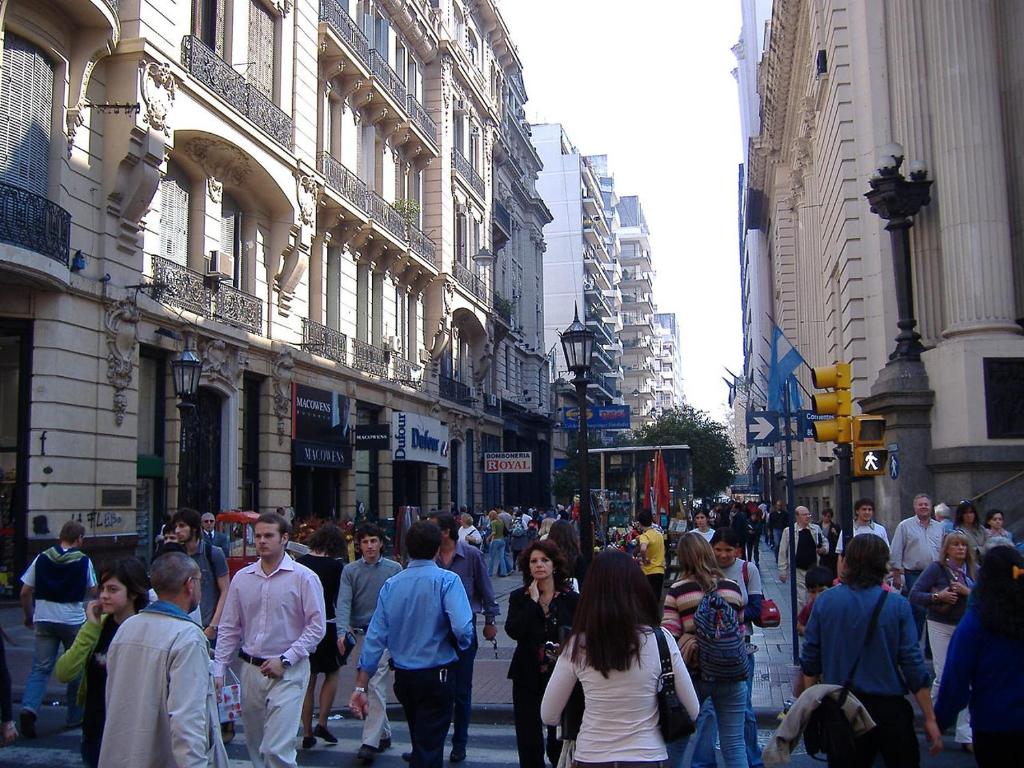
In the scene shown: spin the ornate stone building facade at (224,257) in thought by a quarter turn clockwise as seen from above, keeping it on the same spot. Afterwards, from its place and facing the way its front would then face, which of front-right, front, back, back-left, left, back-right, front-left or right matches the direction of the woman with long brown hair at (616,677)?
front-left

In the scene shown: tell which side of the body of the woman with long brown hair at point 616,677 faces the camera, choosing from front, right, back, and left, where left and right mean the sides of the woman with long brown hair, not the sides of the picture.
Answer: back

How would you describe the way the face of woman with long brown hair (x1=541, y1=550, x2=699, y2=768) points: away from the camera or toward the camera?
away from the camera

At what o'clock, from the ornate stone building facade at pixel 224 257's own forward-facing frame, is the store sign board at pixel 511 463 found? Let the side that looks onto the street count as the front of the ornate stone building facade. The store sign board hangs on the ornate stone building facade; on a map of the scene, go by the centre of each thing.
The store sign board is roughly at 9 o'clock from the ornate stone building facade.

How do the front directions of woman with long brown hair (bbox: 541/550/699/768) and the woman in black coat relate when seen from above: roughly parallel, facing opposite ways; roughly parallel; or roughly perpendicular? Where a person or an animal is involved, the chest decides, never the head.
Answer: roughly parallel, facing opposite ways

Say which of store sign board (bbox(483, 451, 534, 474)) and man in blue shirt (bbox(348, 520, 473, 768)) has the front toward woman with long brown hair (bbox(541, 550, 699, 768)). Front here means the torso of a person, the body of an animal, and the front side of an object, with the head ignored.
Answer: the store sign board

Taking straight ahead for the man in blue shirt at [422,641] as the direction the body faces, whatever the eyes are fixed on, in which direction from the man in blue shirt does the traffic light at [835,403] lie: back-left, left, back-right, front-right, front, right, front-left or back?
front-right

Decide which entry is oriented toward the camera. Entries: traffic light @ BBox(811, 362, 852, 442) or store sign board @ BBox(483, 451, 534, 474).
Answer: the store sign board

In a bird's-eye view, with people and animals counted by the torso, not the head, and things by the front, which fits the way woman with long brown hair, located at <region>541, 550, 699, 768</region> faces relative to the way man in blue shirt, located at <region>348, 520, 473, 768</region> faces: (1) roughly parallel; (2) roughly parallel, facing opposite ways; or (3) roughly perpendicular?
roughly parallel

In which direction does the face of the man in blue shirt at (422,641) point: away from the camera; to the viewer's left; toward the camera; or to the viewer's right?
away from the camera

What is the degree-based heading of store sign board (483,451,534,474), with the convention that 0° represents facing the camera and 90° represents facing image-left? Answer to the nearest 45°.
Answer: approximately 0°

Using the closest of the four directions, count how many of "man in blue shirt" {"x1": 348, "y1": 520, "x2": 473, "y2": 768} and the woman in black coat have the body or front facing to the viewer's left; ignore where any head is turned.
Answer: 0

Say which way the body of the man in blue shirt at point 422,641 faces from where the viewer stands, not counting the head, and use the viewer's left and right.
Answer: facing away from the viewer

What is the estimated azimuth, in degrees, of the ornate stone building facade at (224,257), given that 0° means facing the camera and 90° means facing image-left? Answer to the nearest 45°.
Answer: approximately 315°

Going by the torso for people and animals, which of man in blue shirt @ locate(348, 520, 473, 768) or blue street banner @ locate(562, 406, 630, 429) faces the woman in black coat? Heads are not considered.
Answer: the blue street banner

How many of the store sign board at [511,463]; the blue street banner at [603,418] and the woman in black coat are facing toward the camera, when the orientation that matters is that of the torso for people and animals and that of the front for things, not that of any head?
3

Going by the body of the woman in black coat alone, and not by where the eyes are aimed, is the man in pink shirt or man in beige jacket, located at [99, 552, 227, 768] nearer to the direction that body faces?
the man in beige jacket

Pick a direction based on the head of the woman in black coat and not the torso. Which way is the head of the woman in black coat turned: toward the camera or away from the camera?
toward the camera
